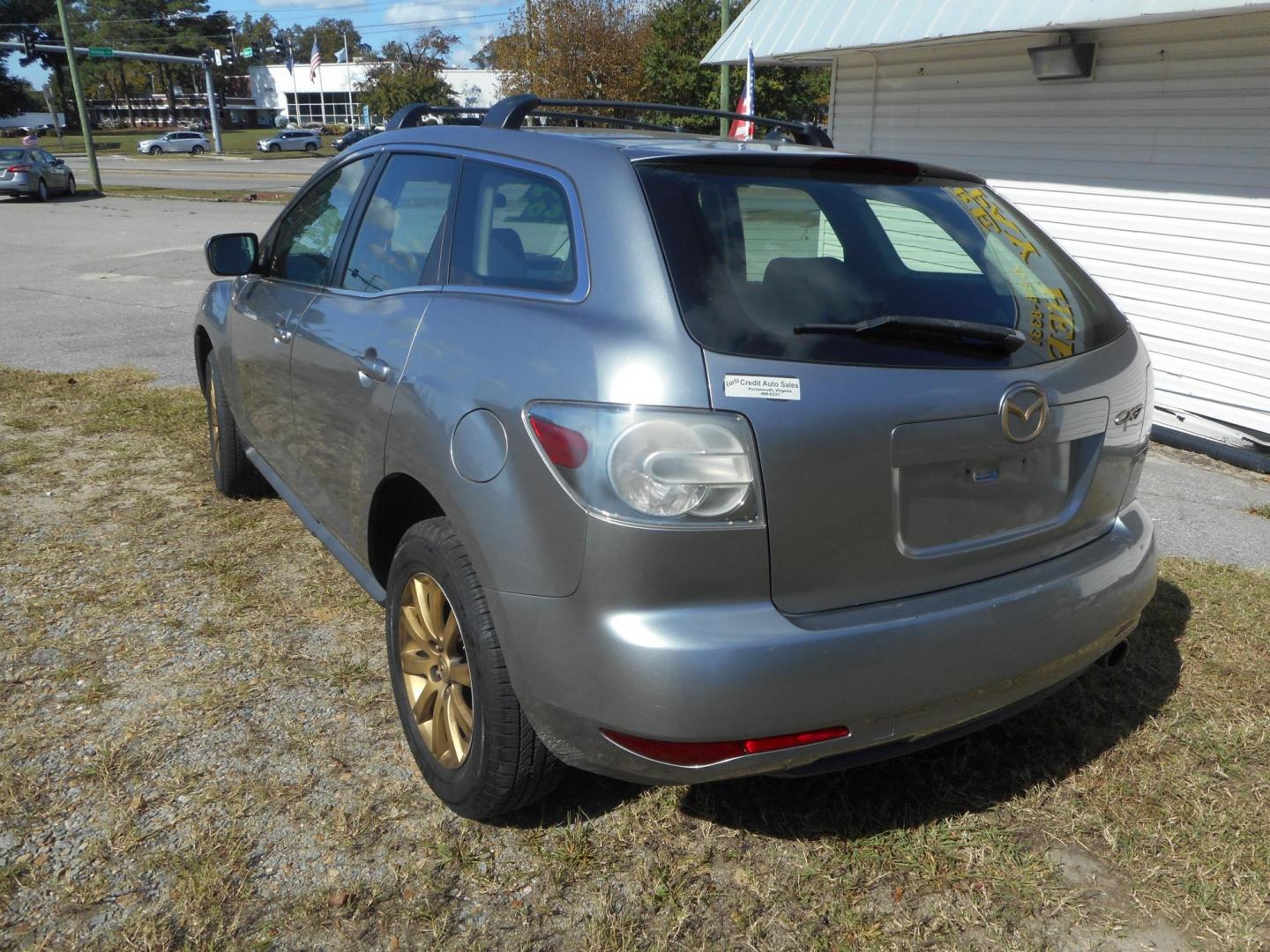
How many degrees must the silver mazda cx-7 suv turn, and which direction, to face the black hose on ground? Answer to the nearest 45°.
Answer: approximately 90° to its right

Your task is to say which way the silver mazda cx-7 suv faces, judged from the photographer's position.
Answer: facing away from the viewer and to the left of the viewer
